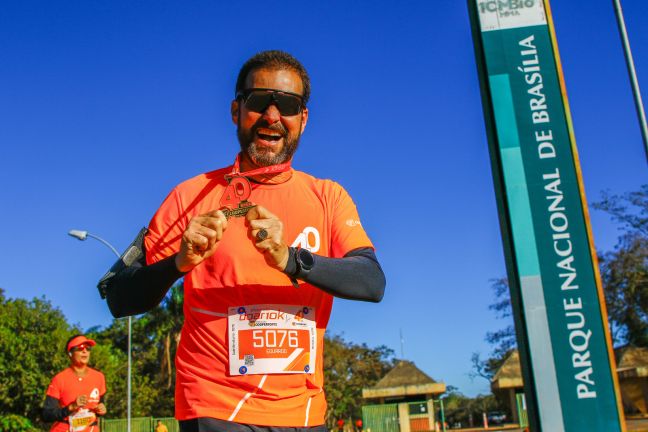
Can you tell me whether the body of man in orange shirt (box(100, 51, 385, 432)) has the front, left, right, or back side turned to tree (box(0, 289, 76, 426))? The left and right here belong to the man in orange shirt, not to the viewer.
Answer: back

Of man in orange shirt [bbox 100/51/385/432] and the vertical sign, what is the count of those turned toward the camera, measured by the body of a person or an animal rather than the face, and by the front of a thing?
2

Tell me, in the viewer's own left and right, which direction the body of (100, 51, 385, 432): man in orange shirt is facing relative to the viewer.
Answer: facing the viewer

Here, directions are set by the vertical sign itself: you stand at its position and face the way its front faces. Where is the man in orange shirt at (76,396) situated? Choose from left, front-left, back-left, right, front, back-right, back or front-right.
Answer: back-right

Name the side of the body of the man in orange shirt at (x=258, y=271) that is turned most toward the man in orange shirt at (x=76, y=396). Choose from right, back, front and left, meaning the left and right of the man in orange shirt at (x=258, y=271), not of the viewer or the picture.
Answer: back

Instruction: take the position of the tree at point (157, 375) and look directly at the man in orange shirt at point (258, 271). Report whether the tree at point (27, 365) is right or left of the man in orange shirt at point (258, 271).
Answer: right

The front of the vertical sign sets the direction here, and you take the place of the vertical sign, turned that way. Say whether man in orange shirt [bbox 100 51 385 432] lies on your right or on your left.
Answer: on your right

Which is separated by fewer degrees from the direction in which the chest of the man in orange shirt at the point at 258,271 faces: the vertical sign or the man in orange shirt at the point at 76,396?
the vertical sign

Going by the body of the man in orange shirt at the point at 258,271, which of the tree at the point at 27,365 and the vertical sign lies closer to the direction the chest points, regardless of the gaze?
the vertical sign

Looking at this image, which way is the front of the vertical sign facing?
toward the camera

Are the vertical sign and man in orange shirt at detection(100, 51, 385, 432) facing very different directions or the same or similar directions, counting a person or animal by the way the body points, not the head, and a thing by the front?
same or similar directions

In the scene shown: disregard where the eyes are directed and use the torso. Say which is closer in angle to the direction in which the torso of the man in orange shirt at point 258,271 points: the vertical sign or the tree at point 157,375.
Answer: the vertical sign

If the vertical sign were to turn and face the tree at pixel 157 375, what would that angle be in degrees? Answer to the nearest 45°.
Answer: approximately 135° to its right
